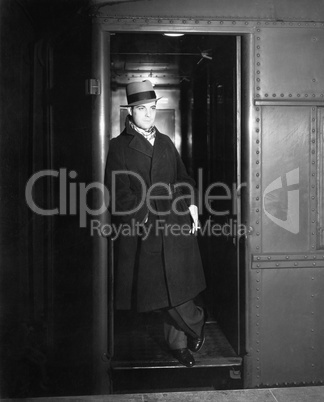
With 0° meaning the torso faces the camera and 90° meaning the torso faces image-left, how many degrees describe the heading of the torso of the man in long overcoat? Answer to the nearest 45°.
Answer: approximately 315°
